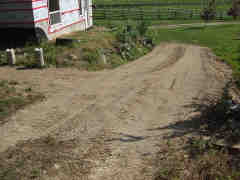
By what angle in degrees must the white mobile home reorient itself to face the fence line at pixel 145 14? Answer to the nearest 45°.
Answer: approximately 90° to its left

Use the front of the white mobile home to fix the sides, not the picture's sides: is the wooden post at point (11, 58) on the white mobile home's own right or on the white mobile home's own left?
on the white mobile home's own right

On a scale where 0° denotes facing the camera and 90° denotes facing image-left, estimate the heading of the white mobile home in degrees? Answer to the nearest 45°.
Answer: approximately 315°
